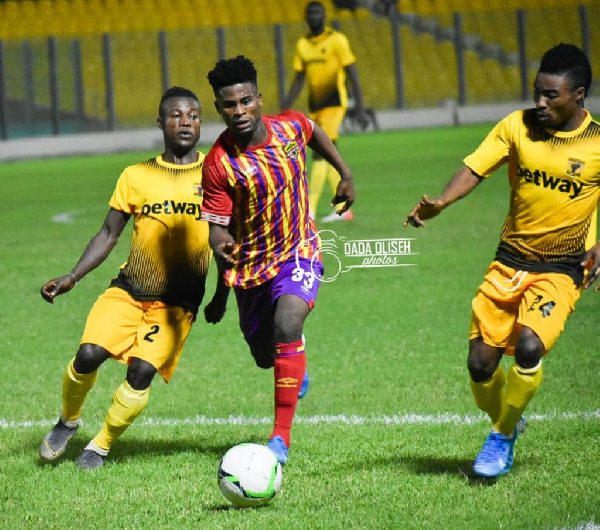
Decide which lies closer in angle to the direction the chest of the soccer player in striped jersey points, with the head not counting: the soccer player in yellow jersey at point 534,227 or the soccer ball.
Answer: the soccer ball

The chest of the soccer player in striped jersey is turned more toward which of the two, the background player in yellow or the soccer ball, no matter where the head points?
the soccer ball

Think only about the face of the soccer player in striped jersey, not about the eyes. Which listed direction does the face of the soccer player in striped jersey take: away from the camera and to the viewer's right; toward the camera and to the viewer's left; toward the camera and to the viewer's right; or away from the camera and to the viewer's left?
toward the camera and to the viewer's left

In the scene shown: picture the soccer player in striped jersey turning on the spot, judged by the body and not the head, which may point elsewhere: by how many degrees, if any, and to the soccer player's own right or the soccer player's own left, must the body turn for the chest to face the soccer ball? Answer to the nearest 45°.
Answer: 0° — they already face it

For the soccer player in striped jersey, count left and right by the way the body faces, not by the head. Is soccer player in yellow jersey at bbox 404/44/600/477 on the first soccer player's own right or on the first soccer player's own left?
on the first soccer player's own left

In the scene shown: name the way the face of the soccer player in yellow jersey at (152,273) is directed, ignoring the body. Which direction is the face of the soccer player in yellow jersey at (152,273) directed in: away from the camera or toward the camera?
toward the camera

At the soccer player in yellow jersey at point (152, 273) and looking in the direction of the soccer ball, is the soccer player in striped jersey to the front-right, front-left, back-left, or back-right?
front-left

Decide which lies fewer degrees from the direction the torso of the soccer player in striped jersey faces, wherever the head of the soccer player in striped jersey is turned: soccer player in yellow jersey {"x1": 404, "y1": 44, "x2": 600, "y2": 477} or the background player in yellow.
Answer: the soccer player in yellow jersey

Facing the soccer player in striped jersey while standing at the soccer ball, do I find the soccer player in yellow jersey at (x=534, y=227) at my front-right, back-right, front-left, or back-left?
front-right

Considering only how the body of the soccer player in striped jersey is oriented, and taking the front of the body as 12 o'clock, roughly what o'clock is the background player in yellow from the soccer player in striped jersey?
The background player in yellow is roughly at 6 o'clock from the soccer player in striped jersey.

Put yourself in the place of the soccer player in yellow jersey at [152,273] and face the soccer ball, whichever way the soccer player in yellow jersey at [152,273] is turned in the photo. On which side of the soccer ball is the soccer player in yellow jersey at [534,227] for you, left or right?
left

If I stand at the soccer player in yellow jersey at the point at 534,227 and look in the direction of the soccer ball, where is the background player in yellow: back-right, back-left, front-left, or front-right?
back-right

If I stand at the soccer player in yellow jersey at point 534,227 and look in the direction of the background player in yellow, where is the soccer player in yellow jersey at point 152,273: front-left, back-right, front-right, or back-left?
front-left

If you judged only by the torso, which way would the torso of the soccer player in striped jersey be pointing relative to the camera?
toward the camera
